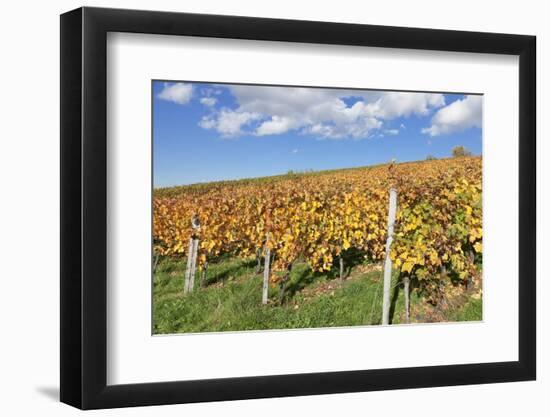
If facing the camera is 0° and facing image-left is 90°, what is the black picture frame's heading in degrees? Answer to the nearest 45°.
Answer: approximately 315°
